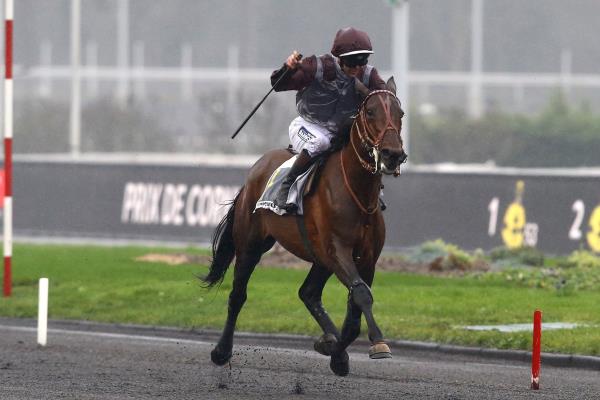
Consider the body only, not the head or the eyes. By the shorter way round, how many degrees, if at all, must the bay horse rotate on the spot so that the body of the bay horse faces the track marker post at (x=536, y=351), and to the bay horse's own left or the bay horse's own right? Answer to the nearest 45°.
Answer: approximately 45° to the bay horse's own left

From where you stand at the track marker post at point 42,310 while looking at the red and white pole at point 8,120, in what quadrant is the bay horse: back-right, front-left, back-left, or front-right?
back-right

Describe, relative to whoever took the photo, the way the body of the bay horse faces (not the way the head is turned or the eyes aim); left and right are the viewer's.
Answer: facing the viewer and to the right of the viewer

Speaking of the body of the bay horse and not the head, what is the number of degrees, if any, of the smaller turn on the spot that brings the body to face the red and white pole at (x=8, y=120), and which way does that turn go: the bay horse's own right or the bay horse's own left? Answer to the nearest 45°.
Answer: approximately 180°

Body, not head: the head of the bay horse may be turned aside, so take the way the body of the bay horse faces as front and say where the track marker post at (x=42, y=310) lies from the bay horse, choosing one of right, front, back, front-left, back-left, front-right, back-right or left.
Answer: back

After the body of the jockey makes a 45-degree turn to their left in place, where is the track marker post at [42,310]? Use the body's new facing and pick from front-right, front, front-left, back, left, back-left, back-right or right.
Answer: back-left

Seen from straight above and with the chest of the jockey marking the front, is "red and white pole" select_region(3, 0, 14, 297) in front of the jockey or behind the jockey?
behind
